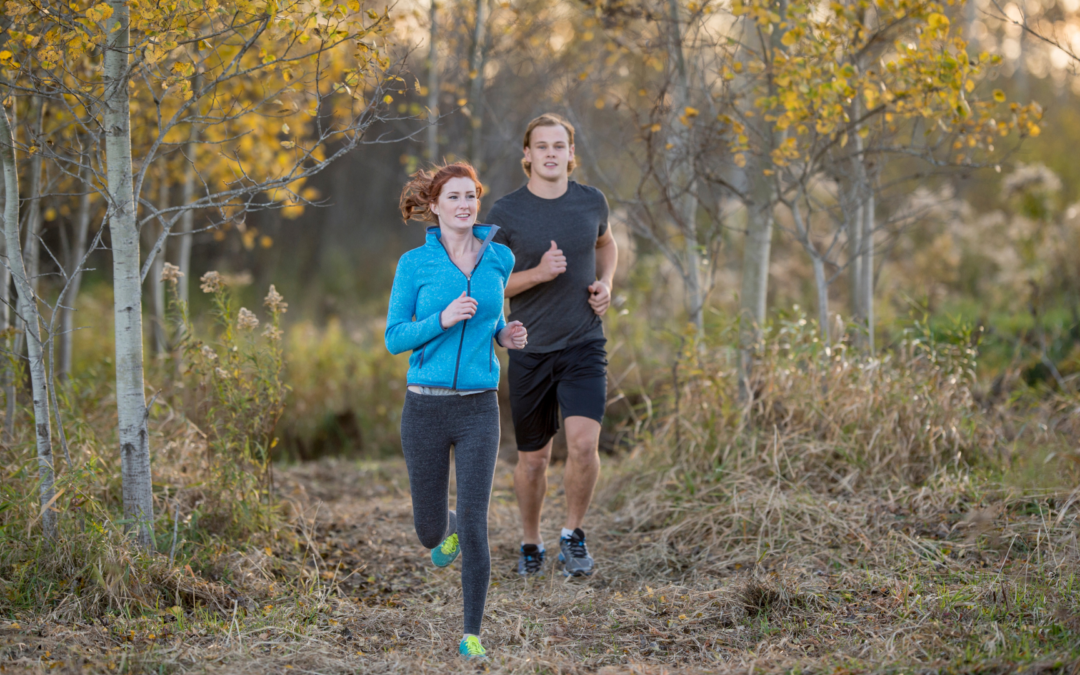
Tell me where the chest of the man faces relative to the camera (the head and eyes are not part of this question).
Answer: toward the camera

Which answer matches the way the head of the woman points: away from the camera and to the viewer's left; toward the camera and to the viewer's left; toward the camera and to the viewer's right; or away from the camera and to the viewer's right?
toward the camera and to the viewer's right

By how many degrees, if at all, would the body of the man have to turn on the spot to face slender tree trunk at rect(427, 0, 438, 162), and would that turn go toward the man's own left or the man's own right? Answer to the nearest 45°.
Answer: approximately 180°

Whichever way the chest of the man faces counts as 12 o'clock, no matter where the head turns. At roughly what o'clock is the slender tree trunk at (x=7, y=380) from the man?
The slender tree trunk is roughly at 3 o'clock from the man.

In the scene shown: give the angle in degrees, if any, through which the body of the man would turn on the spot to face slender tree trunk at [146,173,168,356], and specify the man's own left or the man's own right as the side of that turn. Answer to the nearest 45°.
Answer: approximately 135° to the man's own right

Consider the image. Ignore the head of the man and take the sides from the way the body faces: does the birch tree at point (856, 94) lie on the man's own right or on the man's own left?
on the man's own left

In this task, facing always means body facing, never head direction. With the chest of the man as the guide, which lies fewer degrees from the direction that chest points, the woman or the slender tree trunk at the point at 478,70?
the woman

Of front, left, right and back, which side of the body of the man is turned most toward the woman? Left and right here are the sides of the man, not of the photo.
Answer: front

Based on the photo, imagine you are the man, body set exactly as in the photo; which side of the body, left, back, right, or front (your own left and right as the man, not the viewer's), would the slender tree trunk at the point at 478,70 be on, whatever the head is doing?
back
